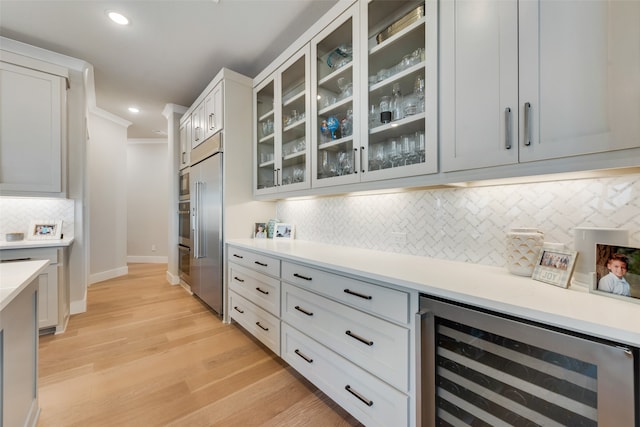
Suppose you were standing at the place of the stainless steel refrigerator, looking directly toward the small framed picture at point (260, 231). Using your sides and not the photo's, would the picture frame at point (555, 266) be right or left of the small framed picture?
right

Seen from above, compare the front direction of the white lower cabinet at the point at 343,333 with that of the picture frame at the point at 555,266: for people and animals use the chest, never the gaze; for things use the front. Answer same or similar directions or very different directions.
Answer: same or similar directions

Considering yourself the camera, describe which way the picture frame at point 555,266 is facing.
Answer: facing the viewer

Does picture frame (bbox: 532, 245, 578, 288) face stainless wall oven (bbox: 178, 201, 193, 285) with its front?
no

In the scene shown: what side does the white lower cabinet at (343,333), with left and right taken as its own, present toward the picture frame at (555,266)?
left

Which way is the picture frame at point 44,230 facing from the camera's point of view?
toward the camera

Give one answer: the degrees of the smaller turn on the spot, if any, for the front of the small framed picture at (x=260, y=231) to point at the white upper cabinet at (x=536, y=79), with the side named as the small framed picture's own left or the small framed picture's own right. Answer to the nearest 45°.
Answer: approximately 45° to the small framed picture's own left

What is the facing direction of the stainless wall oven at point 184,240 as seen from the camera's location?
facing to the left of the viewer

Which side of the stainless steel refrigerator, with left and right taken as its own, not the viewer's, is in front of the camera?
left

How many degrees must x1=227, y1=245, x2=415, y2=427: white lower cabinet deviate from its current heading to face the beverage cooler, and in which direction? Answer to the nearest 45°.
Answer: approximately 90° to its left

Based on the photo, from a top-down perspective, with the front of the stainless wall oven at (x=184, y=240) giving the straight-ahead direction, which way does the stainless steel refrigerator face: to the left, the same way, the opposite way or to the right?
the same way
